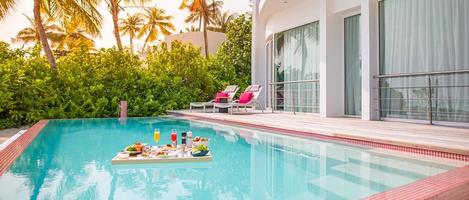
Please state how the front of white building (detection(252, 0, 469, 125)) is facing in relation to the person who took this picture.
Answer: facing the viewer and to the left of the viewer

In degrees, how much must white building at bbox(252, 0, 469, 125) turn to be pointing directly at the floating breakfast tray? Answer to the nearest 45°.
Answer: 0° — it already faces it

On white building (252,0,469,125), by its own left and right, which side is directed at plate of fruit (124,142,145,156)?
front

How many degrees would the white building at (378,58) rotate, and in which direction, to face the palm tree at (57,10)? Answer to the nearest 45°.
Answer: approximately 45° to its right

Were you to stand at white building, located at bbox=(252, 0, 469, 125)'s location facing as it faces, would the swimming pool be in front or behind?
in front

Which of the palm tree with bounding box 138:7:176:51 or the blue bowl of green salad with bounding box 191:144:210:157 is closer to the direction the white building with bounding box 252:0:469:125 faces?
the blue bowl of green salad

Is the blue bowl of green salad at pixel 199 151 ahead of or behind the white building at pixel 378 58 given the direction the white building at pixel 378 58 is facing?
ahead

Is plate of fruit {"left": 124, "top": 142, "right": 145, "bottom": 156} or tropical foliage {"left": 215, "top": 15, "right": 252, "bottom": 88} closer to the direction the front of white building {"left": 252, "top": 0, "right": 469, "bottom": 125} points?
the plate of fruit
